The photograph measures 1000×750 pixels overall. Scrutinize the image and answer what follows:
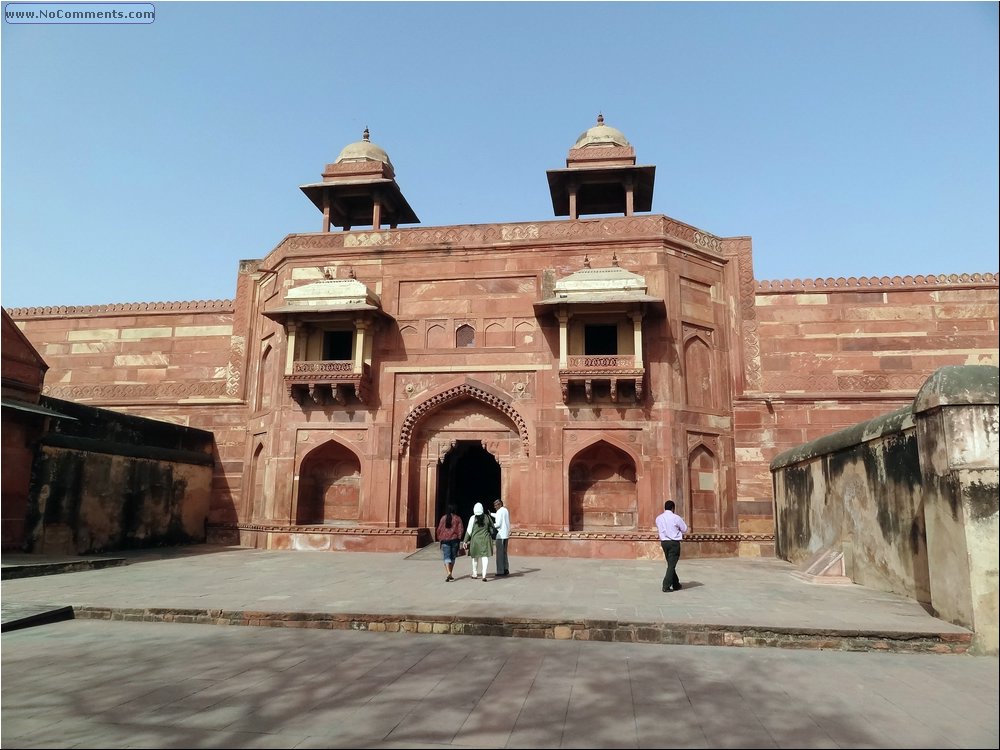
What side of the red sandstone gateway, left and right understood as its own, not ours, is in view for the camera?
front

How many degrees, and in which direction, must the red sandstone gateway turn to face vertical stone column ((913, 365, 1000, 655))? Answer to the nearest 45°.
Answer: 0° — it already faces it

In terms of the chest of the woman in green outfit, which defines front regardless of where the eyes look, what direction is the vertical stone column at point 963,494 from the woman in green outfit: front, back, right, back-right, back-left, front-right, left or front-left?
back-right

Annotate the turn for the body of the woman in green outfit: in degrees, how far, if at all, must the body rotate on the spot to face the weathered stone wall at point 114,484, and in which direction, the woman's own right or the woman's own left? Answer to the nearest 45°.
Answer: approximately 45° to the woman's own left

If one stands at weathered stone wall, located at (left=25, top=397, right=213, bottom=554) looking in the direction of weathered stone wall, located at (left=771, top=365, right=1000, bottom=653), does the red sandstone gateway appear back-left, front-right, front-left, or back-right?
front-left

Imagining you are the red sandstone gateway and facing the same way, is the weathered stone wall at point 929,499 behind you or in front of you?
in front

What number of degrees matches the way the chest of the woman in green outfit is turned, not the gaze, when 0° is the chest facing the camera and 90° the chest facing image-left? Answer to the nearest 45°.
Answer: approximately 180°

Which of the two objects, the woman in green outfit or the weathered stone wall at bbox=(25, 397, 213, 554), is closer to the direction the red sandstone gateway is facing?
the woman in green outfit

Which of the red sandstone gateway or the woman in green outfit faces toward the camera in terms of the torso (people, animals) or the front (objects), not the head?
the red sandstone gateway

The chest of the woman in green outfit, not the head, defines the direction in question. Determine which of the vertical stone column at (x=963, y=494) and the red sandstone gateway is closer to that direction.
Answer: the red sandstone gateway

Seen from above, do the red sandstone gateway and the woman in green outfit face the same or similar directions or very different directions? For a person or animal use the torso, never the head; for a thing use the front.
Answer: very different directions

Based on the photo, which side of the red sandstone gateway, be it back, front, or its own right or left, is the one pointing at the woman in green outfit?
front

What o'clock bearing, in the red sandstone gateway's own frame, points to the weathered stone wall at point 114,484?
The weathered stone wall is roughly at 3 o'clock from the red sandstone gateway.

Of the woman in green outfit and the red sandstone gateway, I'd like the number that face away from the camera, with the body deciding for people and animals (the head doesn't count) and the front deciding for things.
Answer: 1

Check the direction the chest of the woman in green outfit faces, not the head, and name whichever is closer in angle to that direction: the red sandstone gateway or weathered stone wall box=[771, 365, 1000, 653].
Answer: the red sandstone gateway

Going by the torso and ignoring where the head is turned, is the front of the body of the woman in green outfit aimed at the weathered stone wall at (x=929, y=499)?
no

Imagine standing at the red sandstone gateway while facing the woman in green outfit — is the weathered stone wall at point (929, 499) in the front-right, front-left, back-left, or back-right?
front-left
